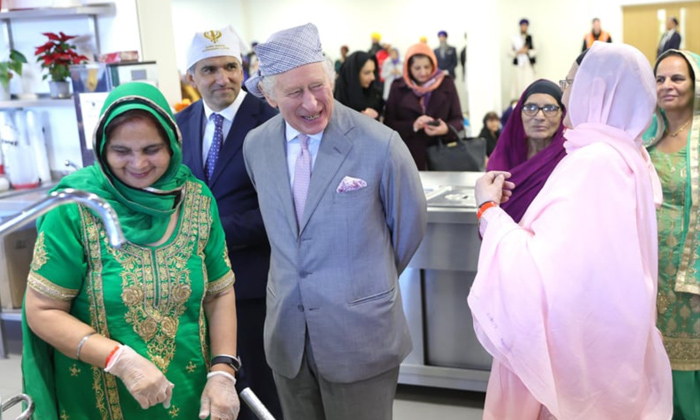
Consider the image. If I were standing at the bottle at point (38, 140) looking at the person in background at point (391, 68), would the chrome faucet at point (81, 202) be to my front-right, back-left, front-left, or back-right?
back-right

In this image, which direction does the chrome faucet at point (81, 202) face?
to the viewer's right

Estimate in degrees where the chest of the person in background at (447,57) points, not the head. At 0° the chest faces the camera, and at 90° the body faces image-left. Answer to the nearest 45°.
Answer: approximately 0°

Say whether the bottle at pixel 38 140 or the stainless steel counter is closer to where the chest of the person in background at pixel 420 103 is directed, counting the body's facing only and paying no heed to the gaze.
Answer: the stainless steel counter

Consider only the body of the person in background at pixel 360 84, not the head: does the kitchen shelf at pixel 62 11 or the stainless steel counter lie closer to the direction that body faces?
the stainless steel counter

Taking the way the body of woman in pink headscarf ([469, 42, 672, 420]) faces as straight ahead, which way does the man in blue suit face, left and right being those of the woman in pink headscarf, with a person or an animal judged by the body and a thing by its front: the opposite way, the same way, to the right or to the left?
to the left

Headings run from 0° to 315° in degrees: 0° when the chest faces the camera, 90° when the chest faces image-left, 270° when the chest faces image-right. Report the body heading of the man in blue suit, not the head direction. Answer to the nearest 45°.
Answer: approximately 0°

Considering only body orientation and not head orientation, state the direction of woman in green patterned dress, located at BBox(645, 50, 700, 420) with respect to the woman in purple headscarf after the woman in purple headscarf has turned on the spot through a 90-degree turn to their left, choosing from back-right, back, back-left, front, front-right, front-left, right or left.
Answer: front

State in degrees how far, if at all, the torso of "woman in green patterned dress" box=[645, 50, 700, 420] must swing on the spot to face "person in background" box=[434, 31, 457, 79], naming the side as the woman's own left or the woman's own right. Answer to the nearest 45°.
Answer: approximately 135° to the woman's own right

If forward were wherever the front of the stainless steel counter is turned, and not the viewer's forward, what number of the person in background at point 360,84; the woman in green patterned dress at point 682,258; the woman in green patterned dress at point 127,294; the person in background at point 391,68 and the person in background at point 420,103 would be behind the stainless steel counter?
3
